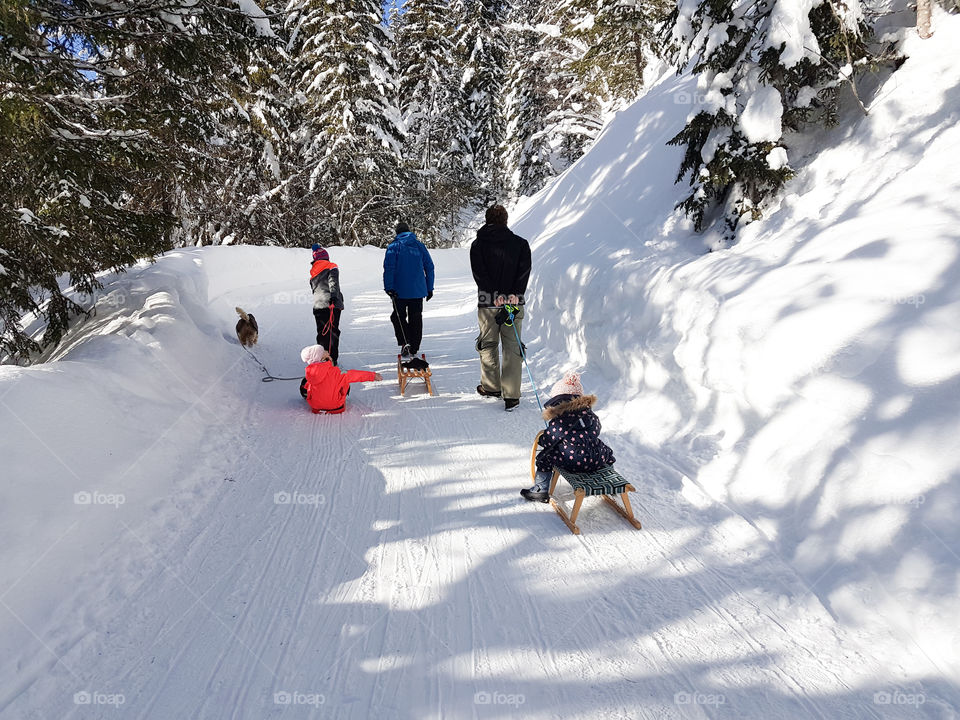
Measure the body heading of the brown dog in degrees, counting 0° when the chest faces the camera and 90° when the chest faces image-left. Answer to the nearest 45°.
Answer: approximately 180°

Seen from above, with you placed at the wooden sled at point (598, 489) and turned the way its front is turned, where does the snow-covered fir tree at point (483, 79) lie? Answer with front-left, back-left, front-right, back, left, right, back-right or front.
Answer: front-right

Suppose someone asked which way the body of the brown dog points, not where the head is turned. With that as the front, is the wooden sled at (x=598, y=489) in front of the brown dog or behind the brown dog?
behind

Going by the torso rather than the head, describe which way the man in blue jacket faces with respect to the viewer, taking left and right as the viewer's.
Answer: facing away from the viewer

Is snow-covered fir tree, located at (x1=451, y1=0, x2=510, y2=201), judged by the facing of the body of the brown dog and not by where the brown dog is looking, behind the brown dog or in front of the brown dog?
in front

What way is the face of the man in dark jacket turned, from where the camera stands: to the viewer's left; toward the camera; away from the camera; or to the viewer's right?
away from the camera

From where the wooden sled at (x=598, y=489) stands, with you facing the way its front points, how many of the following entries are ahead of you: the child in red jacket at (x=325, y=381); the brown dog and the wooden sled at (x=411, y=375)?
3

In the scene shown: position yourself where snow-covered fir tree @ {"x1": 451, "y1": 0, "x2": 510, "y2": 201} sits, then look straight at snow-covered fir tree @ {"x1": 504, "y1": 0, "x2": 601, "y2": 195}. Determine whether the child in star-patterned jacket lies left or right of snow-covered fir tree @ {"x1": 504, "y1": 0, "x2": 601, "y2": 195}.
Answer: right

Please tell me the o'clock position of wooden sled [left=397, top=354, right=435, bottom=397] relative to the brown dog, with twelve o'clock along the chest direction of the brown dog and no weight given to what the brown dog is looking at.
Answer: The wooden sled is roughly at 5 o'clock from the brown dog.

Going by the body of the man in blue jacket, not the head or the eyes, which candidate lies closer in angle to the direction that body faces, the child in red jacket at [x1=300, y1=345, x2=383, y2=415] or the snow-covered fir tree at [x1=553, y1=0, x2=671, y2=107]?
the snow-covered fir tree

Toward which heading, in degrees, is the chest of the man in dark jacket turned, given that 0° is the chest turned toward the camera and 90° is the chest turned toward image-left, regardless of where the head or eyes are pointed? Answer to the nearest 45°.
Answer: approximately 180°

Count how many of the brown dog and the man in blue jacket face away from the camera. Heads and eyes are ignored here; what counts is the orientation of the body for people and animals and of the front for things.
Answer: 2

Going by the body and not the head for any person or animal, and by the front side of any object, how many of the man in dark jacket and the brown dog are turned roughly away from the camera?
2
